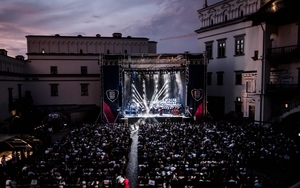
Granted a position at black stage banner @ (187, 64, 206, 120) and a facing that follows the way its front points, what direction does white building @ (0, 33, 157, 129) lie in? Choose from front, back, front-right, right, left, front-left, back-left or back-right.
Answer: right

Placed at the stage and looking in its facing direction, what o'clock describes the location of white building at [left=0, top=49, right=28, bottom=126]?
The white building is roughly at 3 o'clock from the stage.

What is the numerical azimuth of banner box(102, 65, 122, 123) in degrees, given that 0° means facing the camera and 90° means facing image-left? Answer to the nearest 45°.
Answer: approximately 0°

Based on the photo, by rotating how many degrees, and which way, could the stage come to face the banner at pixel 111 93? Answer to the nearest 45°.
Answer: approximately 90° to its right

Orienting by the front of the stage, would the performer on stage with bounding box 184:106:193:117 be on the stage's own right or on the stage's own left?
on the stage's own left

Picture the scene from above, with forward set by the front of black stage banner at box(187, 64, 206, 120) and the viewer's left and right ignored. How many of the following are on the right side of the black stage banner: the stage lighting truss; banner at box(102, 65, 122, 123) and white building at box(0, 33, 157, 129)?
3

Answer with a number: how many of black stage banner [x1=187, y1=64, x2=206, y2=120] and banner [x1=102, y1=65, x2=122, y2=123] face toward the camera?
2

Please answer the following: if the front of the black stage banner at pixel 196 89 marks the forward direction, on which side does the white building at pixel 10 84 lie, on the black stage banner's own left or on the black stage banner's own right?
on the black stage banner's own right
